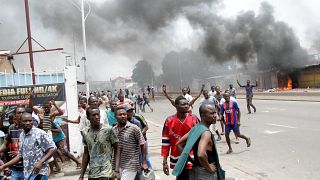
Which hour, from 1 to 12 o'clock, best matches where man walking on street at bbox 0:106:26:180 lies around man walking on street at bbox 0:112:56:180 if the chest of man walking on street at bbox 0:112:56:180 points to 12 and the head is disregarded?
man walking on street at bbox 0:106:26:180 is roughly at 4 o'clock from man walking on street at bbox 0:112:56:180.

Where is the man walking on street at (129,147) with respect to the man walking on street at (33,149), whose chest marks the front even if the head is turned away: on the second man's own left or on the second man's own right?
on the second man's own left

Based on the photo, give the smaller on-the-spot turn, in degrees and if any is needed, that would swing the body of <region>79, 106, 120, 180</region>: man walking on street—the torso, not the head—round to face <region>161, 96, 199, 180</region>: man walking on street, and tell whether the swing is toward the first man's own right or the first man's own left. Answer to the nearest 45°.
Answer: approximately 90° to the first man's own left

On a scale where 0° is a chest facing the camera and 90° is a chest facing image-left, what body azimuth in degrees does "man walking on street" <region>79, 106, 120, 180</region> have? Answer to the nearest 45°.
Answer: approximately 0°

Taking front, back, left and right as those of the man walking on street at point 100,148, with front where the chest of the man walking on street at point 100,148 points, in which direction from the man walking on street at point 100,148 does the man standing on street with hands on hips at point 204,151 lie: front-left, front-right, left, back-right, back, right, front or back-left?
front-left

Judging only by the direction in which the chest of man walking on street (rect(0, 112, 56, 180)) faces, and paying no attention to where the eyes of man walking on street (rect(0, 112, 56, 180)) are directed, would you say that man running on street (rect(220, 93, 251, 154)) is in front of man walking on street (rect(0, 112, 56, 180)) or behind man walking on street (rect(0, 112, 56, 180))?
behind

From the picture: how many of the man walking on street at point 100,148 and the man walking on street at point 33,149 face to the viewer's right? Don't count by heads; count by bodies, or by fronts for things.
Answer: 0
